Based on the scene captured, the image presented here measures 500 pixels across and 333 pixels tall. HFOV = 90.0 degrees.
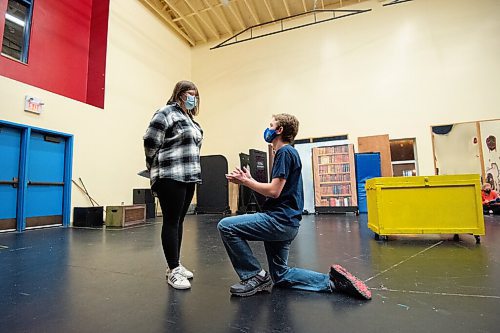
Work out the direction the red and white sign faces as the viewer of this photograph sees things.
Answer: facing the viewer and to the right of the viewer

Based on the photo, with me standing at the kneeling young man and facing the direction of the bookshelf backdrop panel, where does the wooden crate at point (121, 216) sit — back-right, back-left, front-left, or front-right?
front-left

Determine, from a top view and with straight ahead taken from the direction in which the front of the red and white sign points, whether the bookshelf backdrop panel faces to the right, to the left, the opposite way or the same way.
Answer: to the right

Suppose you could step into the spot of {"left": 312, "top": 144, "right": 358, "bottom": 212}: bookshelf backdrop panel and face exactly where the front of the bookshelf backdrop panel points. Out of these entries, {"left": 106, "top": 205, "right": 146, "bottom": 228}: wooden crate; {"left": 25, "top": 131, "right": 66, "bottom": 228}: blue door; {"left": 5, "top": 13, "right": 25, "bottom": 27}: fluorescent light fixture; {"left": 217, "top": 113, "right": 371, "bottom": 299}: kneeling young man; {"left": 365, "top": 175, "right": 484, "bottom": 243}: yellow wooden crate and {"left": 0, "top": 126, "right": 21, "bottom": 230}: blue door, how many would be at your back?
0

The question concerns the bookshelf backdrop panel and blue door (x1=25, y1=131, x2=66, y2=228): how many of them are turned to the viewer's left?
0

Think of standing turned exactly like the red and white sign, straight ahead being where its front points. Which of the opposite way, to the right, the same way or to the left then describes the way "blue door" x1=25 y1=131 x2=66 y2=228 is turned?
the same way

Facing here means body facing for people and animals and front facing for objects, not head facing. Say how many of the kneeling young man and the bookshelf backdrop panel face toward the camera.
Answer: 1

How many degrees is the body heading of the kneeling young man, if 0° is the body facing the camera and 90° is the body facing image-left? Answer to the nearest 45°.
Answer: approximately 90°

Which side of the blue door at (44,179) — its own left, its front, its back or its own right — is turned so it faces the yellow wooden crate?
front

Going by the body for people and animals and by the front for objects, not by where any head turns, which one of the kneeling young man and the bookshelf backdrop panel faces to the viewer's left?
the kneeling young man

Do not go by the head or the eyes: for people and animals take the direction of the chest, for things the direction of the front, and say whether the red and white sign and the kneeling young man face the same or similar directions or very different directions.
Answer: very different directions

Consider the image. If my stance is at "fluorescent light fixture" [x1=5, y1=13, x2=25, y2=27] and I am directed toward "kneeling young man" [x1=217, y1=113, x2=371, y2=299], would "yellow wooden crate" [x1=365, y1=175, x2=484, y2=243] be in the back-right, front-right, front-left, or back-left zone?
front-left

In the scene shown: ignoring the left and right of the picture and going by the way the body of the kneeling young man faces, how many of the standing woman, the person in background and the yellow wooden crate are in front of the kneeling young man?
1

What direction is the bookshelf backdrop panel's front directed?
toward the camera

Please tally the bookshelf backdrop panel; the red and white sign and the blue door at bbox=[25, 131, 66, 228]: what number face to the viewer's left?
0

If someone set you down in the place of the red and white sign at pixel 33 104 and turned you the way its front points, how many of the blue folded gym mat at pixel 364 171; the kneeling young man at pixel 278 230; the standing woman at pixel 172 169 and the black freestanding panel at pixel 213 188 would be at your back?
0

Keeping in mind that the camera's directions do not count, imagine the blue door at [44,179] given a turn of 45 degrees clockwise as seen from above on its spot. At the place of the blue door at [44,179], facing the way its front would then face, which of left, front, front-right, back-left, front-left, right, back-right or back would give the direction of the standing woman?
front

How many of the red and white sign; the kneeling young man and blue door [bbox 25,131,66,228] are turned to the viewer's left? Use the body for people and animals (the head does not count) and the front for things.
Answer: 1
